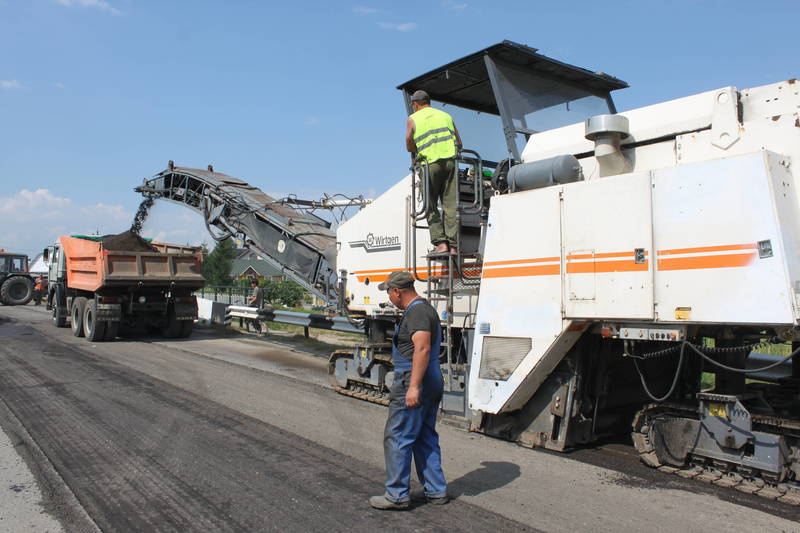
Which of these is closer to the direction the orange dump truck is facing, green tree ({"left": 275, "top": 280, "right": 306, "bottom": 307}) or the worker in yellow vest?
the green tree

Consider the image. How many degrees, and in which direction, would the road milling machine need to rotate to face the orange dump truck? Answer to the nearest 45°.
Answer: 0° — it already faces it

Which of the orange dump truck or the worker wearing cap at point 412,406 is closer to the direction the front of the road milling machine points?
the orange dump truck

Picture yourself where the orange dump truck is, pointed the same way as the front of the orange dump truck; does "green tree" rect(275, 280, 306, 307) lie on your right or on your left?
on your right

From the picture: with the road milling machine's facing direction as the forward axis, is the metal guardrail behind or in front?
in front

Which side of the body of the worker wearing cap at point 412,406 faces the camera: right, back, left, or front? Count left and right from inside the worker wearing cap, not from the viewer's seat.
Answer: left

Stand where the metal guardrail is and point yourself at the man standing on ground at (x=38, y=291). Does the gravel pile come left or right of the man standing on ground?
left

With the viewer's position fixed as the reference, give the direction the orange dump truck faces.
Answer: facing away from the viewer and to the left of the viewer

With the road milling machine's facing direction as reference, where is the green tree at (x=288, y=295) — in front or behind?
in front

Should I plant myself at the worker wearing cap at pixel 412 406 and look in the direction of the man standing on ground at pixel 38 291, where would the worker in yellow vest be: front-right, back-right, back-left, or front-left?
front-right

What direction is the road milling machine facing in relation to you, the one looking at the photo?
facing away from the viewer and to the left of the viewer
